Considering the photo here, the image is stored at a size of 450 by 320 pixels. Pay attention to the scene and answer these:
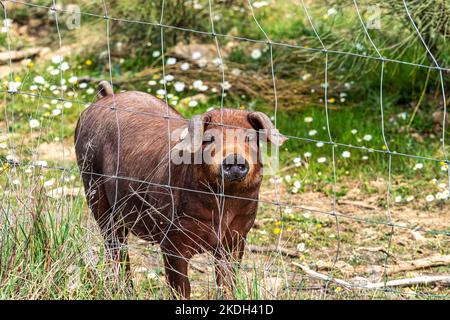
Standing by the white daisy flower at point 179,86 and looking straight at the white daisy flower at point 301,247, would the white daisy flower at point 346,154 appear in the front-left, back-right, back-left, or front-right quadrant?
front-left

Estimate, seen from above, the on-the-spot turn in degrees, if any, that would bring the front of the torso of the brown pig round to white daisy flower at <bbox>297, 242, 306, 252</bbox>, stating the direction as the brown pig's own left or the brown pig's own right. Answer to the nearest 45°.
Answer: approximately 90° to the brown pig's own left

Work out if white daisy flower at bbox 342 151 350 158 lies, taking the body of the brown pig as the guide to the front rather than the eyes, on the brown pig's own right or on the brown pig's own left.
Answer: on the brown pig's own left

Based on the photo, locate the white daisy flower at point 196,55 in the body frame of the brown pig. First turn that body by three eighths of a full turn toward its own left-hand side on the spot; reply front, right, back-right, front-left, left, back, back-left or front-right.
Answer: front

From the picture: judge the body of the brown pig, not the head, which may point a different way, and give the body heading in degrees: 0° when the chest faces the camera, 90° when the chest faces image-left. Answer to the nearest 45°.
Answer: approximately 315°

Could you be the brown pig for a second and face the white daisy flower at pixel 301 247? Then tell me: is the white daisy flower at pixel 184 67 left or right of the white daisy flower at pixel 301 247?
left

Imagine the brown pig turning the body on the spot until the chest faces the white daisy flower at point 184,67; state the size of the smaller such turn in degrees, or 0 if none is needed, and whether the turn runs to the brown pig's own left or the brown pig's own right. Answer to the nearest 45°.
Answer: approximately 135° to the brown pig's own left

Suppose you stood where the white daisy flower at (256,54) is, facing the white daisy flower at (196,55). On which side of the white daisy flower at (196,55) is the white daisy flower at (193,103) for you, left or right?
left

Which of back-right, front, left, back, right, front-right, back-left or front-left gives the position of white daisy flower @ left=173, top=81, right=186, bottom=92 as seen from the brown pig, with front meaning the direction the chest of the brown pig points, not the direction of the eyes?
back-left

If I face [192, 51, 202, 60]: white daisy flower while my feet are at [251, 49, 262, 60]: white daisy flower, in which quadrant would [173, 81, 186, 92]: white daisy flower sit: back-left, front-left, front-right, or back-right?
front-left

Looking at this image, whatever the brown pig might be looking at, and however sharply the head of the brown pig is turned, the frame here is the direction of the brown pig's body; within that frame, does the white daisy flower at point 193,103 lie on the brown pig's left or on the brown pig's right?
on the brown pig's left
